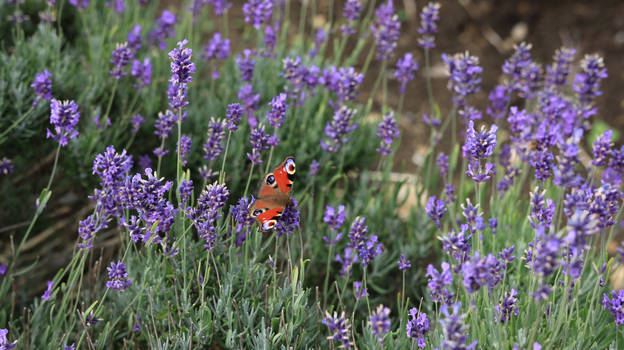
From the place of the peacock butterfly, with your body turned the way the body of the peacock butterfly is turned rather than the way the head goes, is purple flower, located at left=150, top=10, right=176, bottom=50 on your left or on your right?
on your left

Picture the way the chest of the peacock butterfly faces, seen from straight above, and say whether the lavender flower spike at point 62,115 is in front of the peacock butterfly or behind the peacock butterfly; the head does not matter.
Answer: behind

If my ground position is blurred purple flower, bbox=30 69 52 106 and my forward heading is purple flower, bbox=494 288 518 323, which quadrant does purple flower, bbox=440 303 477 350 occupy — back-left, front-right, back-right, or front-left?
front-right

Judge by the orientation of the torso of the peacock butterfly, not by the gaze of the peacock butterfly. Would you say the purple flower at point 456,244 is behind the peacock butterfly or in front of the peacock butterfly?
in front

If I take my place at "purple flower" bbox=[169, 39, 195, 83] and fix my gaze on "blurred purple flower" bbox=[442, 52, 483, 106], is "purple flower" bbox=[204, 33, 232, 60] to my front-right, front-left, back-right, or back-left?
front-left

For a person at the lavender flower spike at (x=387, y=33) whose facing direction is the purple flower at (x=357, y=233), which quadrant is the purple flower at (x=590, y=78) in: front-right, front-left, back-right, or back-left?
front-left
